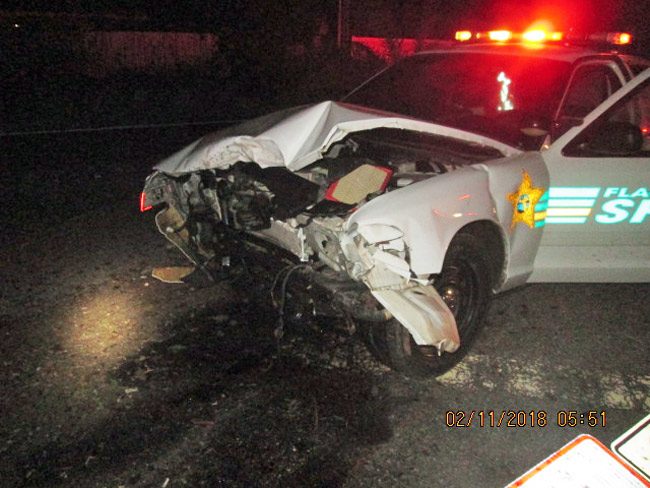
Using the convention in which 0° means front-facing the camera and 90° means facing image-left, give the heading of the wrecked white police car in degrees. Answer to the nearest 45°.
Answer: approximately 45°
